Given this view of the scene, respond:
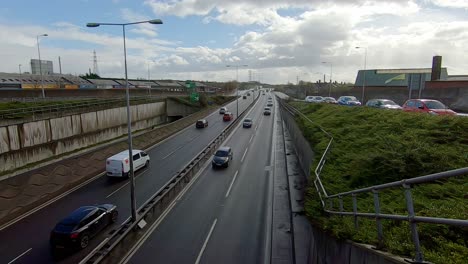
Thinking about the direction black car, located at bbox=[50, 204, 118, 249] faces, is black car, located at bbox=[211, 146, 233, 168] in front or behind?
in front

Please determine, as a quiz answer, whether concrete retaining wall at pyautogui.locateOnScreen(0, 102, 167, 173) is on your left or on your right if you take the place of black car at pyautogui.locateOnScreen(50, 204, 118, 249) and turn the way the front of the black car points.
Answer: on your left

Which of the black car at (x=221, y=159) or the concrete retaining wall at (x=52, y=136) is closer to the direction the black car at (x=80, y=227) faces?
the black car

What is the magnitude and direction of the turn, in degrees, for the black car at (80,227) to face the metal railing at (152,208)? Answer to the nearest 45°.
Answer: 0° — it already faces it

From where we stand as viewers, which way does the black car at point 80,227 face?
facing away from the viewer and to the right of the viewer

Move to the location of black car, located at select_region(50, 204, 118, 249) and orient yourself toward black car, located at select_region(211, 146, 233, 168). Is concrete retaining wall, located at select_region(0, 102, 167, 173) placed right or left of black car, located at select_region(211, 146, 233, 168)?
left
